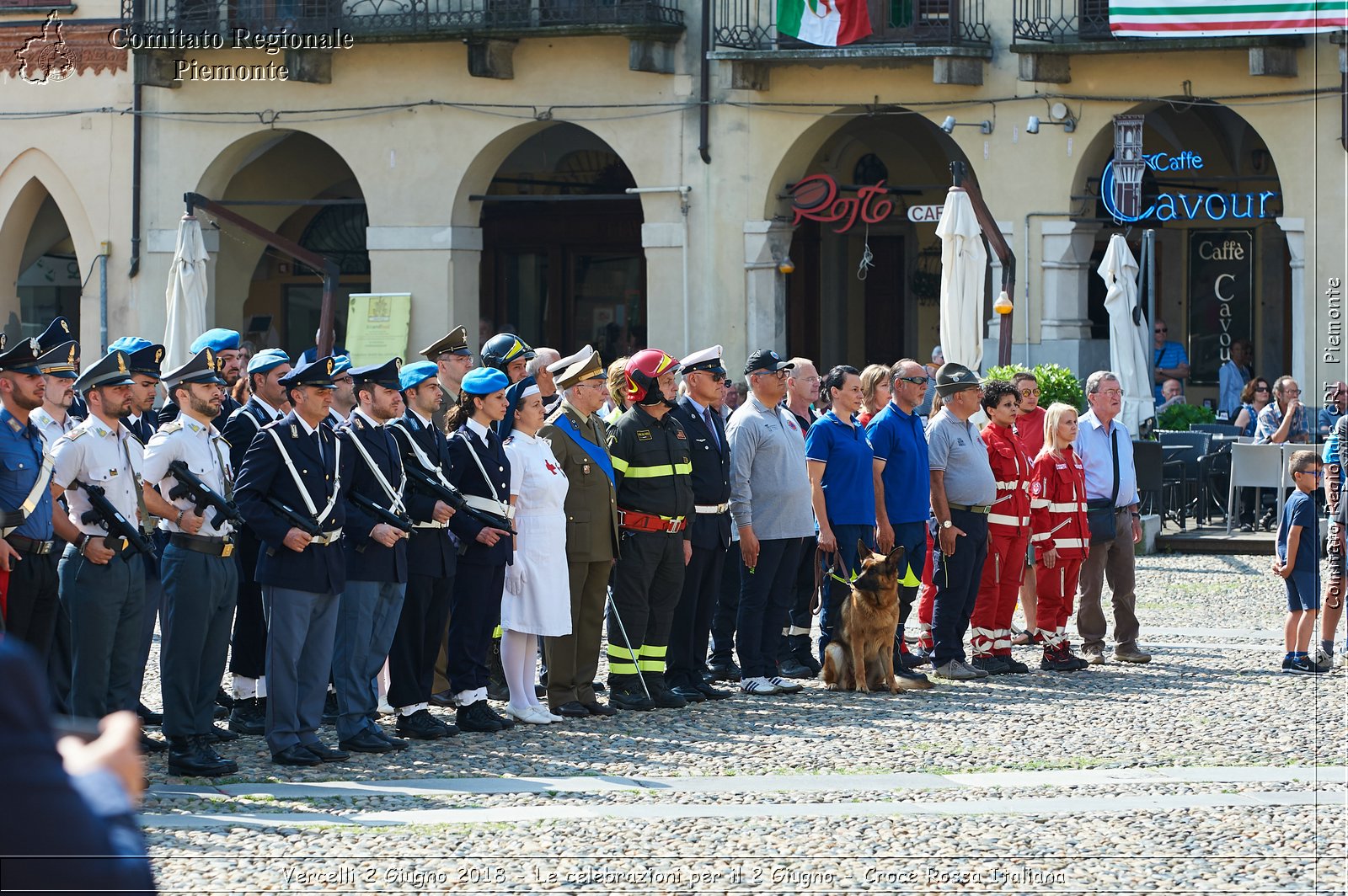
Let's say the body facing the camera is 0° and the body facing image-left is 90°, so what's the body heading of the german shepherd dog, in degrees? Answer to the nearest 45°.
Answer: approximately 315°

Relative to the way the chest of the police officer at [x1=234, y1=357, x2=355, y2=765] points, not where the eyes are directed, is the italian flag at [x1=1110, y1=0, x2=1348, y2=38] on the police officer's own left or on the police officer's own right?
on the police officer's own left

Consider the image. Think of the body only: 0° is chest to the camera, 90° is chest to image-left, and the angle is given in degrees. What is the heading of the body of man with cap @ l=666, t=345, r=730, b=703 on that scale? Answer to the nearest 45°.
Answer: approximately 315°

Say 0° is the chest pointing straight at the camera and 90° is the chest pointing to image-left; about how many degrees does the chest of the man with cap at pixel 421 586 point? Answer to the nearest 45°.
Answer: approximately 315°

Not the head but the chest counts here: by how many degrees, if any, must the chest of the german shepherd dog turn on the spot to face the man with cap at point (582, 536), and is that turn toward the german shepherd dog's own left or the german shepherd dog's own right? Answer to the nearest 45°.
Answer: approximately 90° to the german shepherd dog's own right

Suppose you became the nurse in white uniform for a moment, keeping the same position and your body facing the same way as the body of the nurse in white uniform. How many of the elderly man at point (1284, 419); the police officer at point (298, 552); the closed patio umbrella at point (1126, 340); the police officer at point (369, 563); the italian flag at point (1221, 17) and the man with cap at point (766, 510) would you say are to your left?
4

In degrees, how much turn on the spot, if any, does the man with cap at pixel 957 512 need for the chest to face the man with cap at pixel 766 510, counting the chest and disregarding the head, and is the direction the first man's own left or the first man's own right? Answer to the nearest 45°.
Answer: approximately 135° to the first man's own right

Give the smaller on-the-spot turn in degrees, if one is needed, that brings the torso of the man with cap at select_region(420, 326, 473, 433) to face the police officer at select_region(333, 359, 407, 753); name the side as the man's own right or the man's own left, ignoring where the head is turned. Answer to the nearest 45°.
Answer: approximately 45° to the man's own right

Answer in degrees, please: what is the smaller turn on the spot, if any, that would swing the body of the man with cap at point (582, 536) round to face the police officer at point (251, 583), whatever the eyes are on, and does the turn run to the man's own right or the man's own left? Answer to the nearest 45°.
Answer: approximately 135° to the man's own right

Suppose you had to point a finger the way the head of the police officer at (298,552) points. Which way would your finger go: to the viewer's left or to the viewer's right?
to the viewer's right
